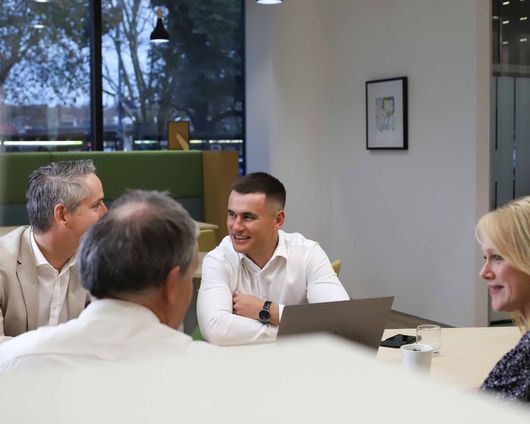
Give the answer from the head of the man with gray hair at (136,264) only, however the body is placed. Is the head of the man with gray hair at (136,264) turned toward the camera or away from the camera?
away from the camera

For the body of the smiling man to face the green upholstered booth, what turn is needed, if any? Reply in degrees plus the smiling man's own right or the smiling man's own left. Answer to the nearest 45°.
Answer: approximately 135° to the smiling man's own right

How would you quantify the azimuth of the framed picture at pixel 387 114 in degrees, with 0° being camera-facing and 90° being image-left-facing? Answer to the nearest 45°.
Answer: approximately 45°

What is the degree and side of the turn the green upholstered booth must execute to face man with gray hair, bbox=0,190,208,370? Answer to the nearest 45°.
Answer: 0° — it already faces them

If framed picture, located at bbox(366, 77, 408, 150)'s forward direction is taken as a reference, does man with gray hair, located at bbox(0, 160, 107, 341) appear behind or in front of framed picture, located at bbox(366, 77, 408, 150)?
in front

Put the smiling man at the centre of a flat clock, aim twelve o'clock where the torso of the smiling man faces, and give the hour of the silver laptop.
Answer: The silver laptop is roughly at 10 o'clock from the smiling man.

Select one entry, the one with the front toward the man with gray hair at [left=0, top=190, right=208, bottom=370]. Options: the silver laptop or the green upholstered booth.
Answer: the green upholstered booth

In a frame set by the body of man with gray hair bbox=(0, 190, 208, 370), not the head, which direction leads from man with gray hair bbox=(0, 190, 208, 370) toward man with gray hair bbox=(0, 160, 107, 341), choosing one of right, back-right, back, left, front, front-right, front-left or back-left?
front-left

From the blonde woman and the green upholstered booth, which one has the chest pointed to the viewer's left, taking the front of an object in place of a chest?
the blonde woman

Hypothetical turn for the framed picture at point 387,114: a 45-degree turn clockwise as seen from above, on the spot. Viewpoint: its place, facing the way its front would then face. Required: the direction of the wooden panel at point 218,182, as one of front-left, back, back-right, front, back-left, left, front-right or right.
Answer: front

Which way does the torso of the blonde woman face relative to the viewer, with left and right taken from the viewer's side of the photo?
facing to the left of the viewer

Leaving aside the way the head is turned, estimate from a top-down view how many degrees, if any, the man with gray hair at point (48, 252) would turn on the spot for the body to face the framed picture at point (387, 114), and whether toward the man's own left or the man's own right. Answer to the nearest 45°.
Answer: approximately 90° to the man's own left
